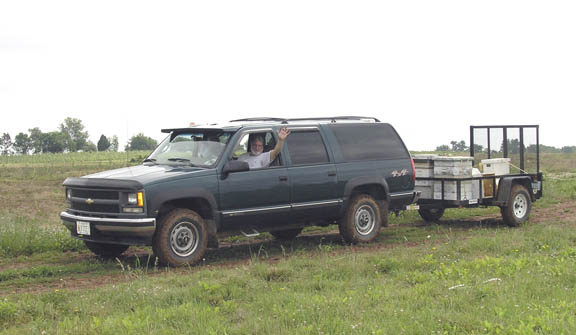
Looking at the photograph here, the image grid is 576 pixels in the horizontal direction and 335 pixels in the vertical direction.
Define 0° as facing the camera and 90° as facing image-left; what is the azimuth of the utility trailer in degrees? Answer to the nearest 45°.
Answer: approximately 45°

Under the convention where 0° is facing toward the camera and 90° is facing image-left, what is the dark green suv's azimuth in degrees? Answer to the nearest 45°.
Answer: approximately 45°

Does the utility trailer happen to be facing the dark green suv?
yes

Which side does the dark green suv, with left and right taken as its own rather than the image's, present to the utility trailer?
back
